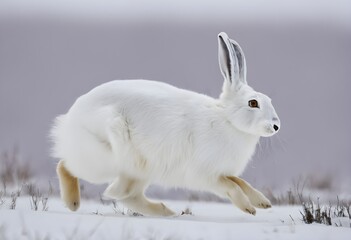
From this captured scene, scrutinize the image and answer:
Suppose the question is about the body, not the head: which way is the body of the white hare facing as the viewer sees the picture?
to the viewer's right
